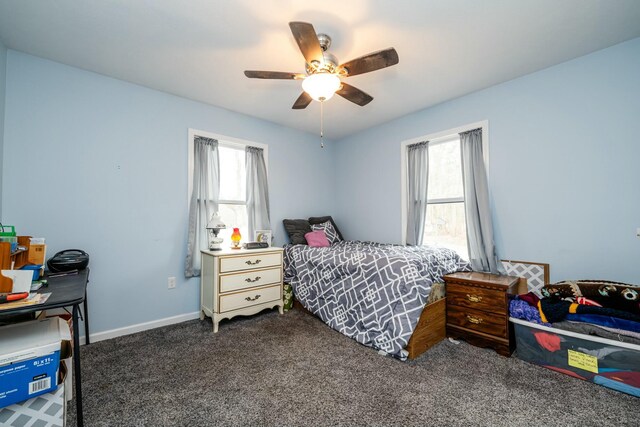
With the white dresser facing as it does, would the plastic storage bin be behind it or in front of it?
in front

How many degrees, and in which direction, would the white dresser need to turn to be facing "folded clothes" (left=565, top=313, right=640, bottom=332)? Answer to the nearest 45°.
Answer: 0° — it already faces it

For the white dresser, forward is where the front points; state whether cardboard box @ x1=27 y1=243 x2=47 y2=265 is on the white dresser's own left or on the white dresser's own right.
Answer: on the white dresser's own right

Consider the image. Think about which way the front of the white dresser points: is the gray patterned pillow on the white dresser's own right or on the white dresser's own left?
on the white dresser's own left

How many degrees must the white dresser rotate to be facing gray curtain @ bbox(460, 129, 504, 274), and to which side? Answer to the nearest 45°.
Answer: approximately 45° to its left

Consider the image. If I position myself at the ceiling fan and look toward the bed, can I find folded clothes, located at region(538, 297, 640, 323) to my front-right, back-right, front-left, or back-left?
front-right
